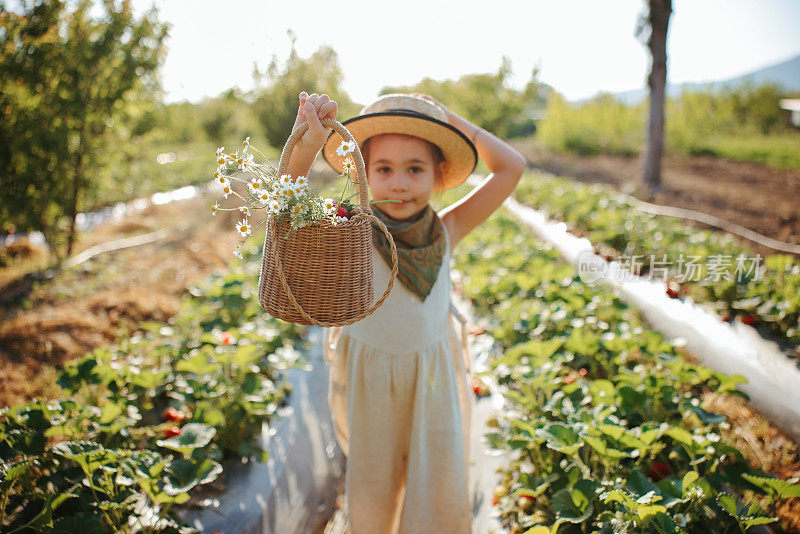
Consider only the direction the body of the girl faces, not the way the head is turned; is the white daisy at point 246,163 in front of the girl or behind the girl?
in front

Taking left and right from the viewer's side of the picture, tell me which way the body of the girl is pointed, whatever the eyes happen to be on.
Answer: facing the viewer

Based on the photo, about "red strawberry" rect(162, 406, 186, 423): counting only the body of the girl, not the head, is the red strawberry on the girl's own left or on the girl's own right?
on the girl's own right

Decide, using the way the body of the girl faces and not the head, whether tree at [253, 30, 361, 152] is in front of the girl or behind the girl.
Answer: behind

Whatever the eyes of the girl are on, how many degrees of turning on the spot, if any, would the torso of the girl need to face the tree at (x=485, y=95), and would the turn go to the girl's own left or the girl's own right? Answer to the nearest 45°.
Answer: approximately 180°

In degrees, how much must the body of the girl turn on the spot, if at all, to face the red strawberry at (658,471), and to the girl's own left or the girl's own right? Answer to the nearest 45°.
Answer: approximately 90° to the girl's own left

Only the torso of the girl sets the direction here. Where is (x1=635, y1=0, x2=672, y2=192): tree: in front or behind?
behind
